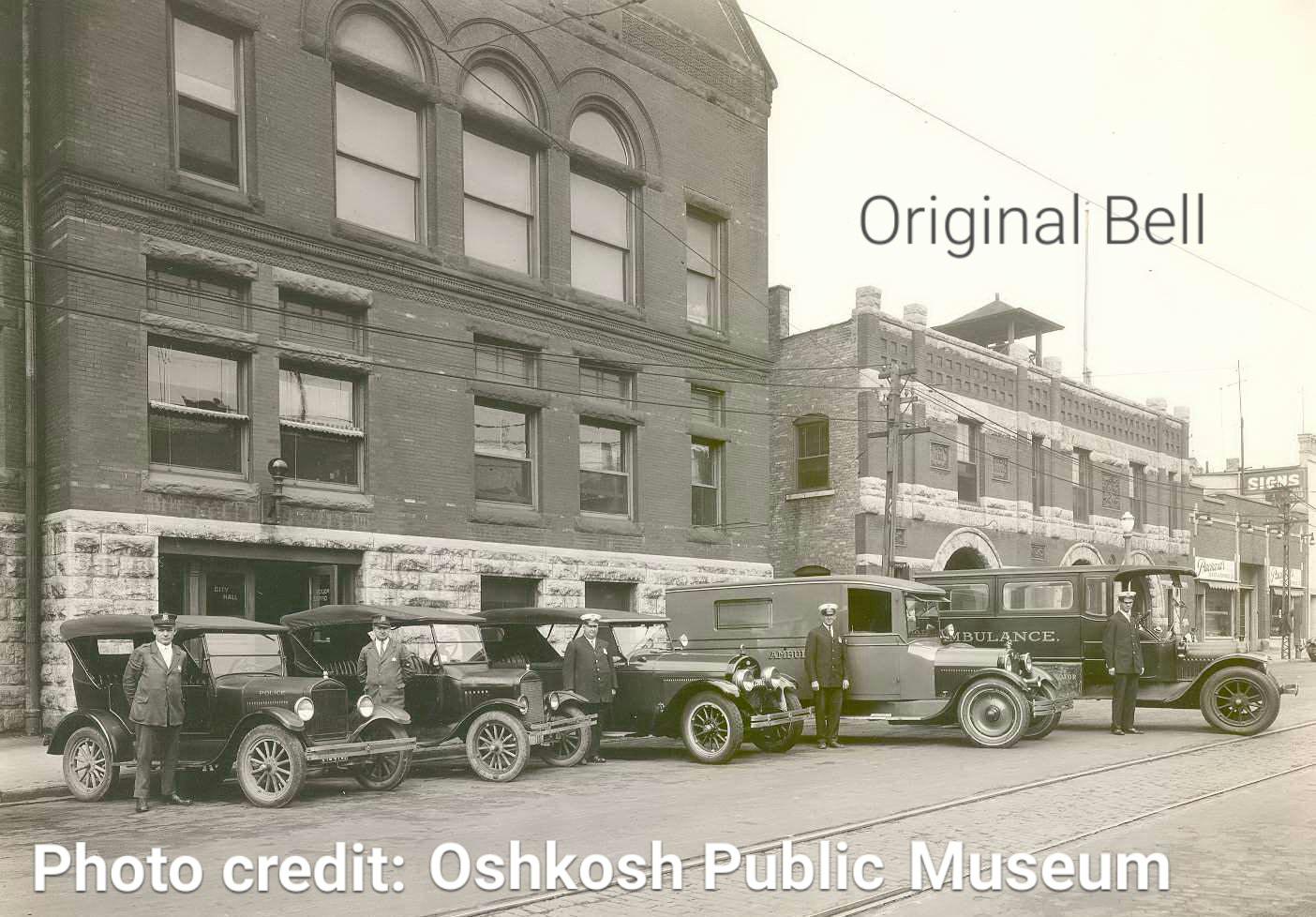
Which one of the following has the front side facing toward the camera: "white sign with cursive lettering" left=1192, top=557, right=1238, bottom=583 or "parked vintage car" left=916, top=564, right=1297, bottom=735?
the white sign with cursive lettering

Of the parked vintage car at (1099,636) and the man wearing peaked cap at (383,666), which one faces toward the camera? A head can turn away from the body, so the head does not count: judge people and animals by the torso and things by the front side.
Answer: the man wearing peaked cap

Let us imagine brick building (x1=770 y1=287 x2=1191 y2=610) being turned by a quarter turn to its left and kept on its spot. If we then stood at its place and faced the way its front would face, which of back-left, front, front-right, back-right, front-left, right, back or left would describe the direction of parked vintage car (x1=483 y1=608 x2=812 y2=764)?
back-right

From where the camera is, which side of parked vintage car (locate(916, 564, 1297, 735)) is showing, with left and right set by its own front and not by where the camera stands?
right

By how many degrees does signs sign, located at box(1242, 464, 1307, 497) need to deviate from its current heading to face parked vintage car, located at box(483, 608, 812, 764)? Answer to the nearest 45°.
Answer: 0° — it already faces it

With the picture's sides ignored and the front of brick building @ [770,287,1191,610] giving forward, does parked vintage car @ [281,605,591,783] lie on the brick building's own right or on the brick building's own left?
on the brick building's own right

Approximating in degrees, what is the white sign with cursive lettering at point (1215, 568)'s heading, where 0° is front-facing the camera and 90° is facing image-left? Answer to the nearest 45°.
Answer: approximately 0°

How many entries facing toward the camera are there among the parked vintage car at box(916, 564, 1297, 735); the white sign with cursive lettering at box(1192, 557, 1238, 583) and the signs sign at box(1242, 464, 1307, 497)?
2

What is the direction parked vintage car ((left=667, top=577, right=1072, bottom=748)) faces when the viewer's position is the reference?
facing the viewer and to the right of the viewer

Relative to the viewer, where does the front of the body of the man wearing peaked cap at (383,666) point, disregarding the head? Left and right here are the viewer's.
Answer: facing the viewer
